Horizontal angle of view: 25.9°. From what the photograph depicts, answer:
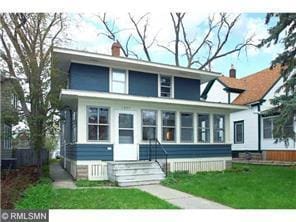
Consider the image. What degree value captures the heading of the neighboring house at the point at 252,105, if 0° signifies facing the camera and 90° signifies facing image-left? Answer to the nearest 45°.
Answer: approximately 315°

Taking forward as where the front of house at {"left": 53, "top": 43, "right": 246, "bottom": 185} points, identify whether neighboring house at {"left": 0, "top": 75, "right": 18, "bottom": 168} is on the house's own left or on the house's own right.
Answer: on the house's own right

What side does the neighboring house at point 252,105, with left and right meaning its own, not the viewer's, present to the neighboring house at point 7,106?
right

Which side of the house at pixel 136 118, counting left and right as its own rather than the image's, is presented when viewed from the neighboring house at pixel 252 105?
left

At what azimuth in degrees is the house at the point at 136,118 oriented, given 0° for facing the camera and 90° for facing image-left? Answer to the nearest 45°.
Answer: approximately 315°

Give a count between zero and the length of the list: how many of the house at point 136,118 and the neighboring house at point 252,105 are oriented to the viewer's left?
0

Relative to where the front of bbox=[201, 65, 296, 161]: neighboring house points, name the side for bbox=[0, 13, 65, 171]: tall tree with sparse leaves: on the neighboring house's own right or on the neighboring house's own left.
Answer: on the neighboring house's own right
